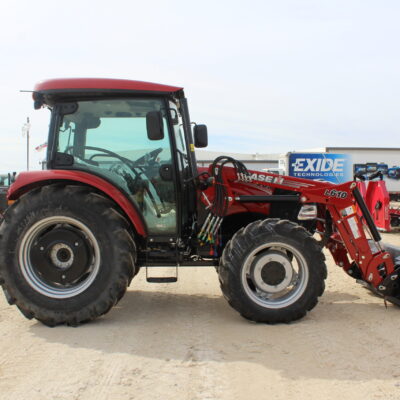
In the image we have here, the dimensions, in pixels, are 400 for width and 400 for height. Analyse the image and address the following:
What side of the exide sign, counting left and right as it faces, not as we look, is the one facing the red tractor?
front

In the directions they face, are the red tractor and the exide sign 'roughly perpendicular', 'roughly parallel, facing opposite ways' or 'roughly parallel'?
roughly perpendicular

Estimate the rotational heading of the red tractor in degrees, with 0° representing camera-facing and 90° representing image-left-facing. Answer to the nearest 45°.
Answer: approximately 270°

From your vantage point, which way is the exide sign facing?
toward the camera

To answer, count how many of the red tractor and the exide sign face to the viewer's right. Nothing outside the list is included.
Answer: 1

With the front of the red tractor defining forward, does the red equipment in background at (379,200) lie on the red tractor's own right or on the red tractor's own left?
on the red tractor's own left
